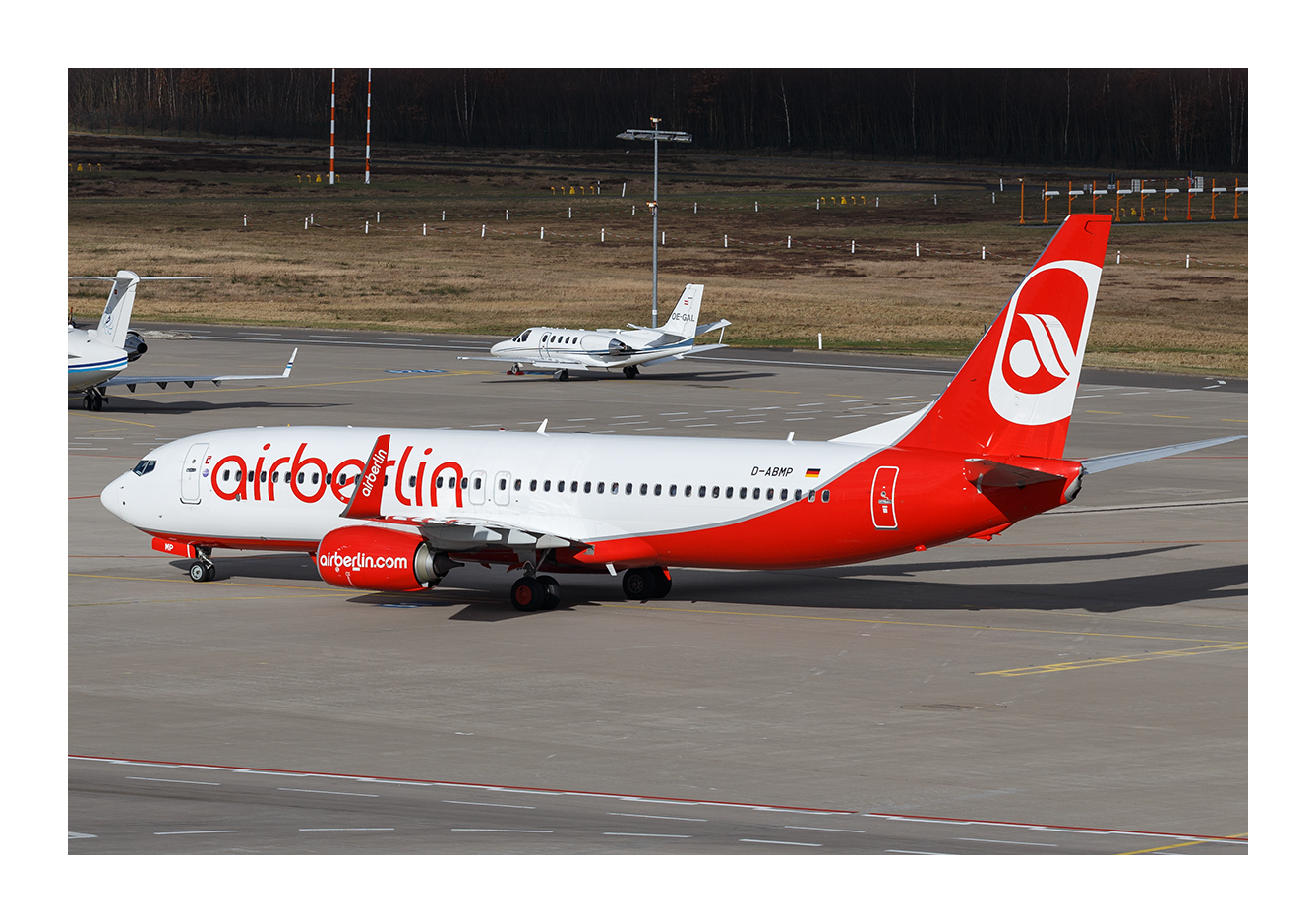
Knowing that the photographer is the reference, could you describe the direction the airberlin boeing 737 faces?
facing away from the viewer and to the left of the viewer
